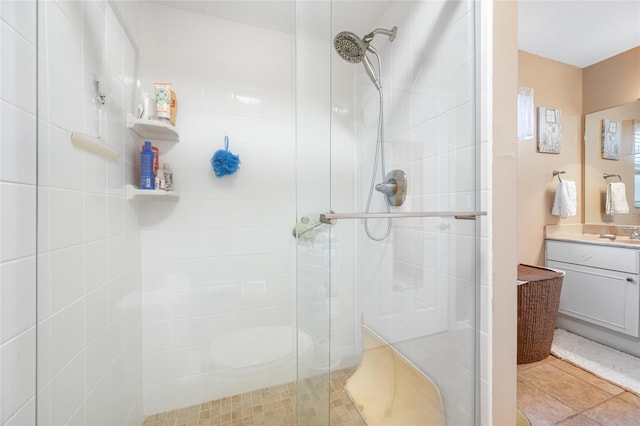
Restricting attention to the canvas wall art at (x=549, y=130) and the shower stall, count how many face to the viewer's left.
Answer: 0

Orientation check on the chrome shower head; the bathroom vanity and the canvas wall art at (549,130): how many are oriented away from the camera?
0

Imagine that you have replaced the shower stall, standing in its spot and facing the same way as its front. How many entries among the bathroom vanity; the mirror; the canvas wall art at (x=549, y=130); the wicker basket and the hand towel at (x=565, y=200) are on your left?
5

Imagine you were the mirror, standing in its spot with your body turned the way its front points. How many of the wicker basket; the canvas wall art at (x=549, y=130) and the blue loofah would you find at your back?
0

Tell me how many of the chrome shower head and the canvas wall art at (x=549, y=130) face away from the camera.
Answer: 0

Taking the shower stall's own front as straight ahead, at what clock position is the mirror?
The mirror is roughly at 9 o'clock from the shower stall.

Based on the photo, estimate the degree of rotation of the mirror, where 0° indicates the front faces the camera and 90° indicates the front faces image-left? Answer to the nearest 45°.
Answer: approximately 45°

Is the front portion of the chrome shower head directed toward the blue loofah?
no

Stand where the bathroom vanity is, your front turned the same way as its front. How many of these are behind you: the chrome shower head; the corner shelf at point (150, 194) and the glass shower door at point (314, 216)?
0

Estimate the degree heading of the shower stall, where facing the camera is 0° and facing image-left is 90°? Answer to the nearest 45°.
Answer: approximately 0°

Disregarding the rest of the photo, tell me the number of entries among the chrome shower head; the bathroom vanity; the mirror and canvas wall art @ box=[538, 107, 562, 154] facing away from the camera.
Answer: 0

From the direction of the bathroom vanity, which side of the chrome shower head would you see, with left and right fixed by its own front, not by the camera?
back

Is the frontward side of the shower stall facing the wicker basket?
no

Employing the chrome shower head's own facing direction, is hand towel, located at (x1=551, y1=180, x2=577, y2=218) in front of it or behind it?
behind
